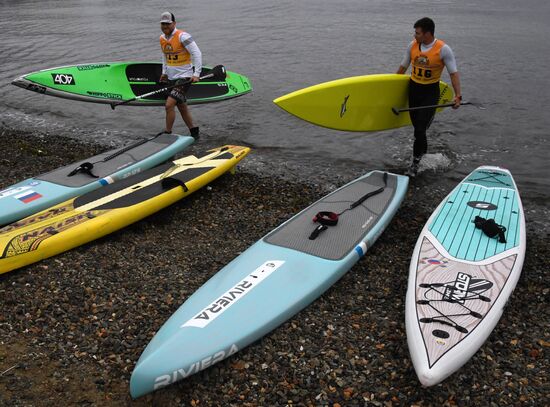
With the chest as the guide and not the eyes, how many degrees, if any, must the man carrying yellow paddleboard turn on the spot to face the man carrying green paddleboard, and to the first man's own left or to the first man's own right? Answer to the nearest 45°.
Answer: approximately 45° to the first man's own right

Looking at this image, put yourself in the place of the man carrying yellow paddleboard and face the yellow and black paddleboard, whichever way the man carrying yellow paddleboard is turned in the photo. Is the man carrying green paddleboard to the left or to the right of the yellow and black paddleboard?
right

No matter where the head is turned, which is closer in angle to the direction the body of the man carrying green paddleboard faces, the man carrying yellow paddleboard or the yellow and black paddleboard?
the yellow and black paddleboard

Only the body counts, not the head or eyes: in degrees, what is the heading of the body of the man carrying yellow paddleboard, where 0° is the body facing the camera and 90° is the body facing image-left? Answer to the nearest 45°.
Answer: approximately 45°
